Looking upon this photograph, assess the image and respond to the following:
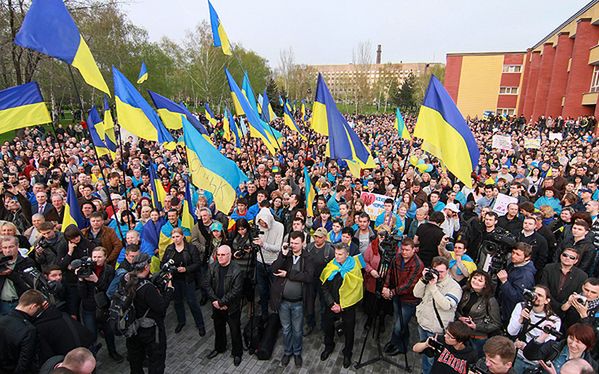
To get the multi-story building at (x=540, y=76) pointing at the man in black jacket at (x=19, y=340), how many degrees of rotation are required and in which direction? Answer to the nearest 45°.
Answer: approximately 90° to its left

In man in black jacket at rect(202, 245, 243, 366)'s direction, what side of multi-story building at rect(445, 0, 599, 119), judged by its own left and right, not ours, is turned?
left

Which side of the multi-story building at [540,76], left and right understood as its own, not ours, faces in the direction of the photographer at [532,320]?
left

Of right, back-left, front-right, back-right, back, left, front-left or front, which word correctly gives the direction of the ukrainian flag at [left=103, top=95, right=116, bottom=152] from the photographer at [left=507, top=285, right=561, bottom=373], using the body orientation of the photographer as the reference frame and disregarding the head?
front-right

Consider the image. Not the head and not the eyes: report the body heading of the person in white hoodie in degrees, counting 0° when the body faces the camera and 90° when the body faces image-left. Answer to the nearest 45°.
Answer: approximately 45°

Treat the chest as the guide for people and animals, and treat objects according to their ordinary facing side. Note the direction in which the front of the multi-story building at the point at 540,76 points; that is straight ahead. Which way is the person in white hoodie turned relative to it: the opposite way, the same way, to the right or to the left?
to the left

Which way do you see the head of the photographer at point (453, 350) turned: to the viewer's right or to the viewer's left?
to the viewer's left

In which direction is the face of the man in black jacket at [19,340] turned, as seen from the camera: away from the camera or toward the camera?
away from the camera

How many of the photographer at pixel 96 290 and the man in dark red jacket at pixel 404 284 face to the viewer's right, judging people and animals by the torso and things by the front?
0

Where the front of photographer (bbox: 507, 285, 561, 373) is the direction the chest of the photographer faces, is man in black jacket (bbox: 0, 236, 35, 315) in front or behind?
in front

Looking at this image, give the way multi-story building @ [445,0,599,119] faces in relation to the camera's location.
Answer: facing to the left of the viewer
